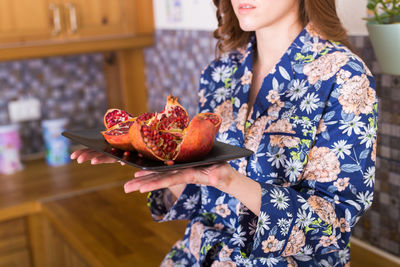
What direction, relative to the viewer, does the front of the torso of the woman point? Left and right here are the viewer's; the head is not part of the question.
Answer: facing the viewer and to the left of the viewer

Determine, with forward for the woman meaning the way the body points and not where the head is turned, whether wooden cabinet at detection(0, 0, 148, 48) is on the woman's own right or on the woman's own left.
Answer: on the woman's own right

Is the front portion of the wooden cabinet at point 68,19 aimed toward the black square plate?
yes

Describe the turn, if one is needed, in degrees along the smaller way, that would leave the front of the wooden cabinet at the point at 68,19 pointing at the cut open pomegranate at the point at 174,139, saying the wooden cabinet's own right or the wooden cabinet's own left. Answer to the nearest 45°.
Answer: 0° — it already faces it

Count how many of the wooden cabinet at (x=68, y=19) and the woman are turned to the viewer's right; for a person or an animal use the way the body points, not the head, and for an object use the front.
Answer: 0

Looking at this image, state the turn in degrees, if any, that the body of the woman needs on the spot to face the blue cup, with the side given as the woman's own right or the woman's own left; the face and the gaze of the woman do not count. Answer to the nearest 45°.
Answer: approximately 90° to the woman's own right

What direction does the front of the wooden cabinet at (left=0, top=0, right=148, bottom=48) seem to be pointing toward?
toward the camera

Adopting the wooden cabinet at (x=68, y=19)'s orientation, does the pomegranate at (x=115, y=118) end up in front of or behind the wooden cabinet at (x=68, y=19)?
in front

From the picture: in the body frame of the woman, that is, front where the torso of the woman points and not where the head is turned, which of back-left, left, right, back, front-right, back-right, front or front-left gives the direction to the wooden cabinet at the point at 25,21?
right

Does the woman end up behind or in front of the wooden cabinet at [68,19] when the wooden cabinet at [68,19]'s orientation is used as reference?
in front
